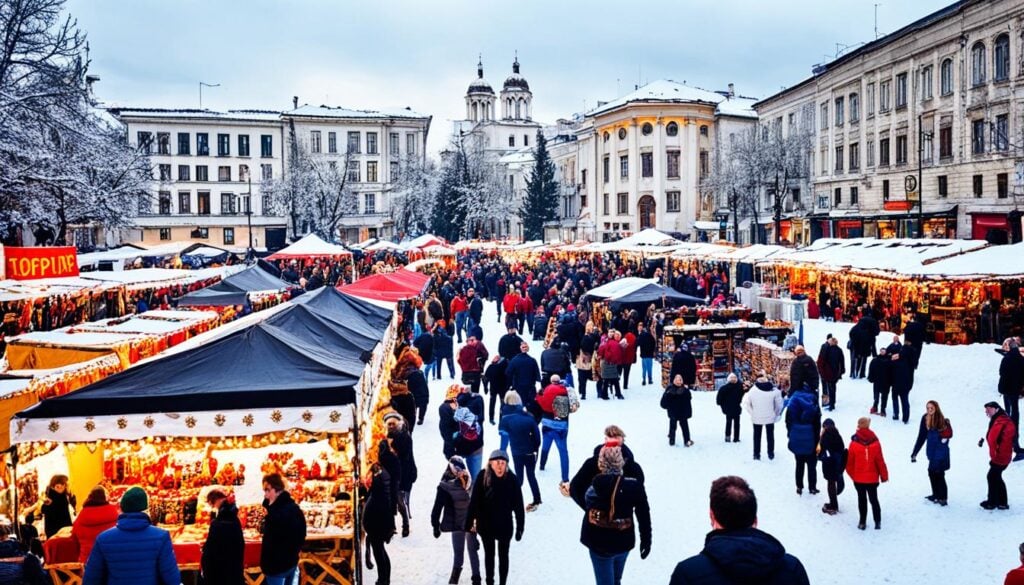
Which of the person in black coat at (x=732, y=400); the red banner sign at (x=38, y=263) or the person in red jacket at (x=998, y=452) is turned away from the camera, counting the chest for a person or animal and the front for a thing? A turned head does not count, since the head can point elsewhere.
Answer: the person in black coat

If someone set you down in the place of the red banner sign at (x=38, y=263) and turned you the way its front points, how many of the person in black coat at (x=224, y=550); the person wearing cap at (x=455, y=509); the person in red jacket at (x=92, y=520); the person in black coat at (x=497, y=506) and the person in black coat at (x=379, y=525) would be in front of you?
5

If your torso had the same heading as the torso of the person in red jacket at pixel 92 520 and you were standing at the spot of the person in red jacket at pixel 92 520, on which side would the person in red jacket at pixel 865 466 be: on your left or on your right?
on your right

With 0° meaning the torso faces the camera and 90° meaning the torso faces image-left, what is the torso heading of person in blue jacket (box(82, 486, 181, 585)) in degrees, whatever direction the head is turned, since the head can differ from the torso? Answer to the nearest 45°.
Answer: approximately 180°

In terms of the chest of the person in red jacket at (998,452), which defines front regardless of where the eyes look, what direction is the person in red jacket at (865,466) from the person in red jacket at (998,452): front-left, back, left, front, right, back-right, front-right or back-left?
front-left

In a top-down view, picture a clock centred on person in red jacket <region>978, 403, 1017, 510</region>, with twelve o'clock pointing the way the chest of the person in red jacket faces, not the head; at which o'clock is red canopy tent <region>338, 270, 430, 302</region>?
The red canopy tent is roughly at 1 o'clock from the person in red jacket.

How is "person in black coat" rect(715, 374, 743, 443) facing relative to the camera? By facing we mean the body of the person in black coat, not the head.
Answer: away from the camera

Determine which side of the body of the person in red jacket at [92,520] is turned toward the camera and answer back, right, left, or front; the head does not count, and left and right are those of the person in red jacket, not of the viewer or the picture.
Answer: back

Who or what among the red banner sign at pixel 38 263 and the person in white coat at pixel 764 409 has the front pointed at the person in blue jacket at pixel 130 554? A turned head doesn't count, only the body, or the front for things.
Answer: the red banner sign

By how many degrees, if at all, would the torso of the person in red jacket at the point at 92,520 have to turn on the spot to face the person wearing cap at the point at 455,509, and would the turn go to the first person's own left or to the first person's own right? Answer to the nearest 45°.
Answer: approximately 90° to the first person's own right

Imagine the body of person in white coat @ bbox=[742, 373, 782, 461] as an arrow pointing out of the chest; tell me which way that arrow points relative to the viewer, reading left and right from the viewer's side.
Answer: facing away from the viewer

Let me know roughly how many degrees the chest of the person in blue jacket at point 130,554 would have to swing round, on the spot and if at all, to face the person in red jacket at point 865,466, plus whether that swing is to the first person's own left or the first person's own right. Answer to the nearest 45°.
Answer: approximately 90° to the first person's own right

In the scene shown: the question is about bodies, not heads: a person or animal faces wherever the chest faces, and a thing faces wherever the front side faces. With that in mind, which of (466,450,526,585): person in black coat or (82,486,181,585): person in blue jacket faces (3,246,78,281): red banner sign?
the person in blue jacket

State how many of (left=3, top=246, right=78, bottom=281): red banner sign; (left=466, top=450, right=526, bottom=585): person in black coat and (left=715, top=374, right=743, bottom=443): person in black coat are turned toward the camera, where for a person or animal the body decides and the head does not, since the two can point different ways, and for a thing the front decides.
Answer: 2
